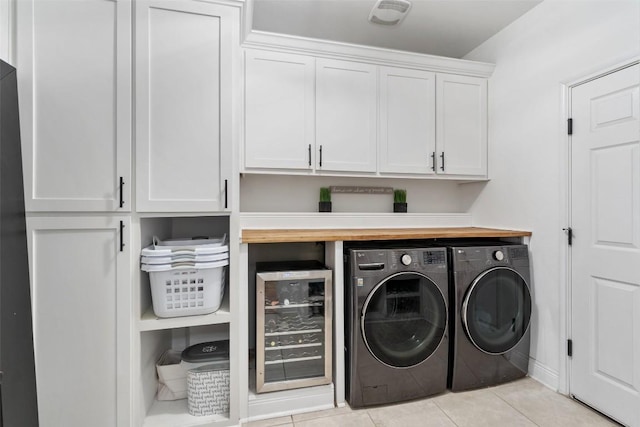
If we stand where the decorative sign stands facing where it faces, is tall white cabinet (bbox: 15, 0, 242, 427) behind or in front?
in front

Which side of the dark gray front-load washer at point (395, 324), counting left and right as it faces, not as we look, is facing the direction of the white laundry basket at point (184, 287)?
right

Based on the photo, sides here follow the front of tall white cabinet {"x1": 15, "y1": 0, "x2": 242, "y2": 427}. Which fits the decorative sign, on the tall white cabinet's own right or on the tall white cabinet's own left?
on the tall white cabinet's own left

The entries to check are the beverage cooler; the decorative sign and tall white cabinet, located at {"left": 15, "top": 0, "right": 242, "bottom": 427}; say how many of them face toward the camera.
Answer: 3

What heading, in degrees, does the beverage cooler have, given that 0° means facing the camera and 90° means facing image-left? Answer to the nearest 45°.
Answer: approximately 0°

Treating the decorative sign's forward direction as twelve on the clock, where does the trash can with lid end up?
The trash can with lid is roughly at 1 o'clock from the decorative sign.

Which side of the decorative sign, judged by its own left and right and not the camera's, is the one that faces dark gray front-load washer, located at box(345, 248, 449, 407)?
front

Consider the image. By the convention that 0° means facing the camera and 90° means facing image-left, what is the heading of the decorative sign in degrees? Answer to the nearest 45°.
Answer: approximately 0°

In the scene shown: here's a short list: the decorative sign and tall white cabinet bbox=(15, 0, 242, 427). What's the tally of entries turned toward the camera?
2

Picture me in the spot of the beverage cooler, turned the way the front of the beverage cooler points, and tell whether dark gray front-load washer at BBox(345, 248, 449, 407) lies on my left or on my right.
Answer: on my left
